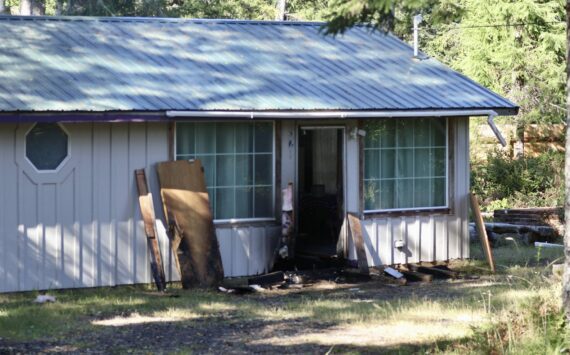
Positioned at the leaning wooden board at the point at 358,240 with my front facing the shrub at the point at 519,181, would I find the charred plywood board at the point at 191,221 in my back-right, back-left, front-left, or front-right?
back-left

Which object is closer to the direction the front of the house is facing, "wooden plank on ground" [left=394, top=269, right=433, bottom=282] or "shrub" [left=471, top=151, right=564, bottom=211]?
the wooden plank on ground

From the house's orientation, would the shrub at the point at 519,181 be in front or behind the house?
behind

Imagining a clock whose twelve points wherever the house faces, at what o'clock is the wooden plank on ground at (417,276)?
The wooden plank on ground is roughly at 11 o'clock from the house.

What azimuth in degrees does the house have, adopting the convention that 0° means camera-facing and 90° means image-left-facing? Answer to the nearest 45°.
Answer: approximately 0°

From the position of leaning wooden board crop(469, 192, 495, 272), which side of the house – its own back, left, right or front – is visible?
left

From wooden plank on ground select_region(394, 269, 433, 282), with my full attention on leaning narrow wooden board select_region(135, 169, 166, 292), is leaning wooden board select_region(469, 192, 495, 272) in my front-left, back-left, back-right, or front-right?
back-right
